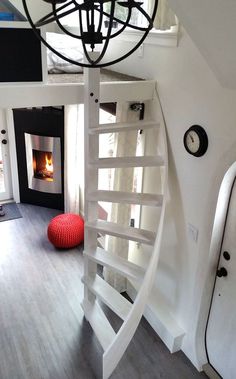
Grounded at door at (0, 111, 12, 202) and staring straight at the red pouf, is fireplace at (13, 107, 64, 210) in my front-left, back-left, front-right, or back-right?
front-left

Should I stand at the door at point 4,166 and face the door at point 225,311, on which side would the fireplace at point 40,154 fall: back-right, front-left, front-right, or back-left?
front-left

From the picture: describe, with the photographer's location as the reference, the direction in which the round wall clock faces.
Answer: facing the viewer and to the left of the viewer

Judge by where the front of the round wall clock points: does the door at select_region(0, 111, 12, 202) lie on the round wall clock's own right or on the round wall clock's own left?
on the round wall clock's own right

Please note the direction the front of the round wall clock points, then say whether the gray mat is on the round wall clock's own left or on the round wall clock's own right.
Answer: on the round wall clock's own right

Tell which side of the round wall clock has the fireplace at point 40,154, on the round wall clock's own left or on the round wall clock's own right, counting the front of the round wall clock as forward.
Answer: on the round wall clock's own right

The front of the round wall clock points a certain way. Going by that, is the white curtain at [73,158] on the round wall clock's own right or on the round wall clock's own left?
on the round wall clock's own right

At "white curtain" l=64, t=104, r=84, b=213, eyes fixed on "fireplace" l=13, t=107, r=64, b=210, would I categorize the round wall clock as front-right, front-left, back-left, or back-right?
back-left
